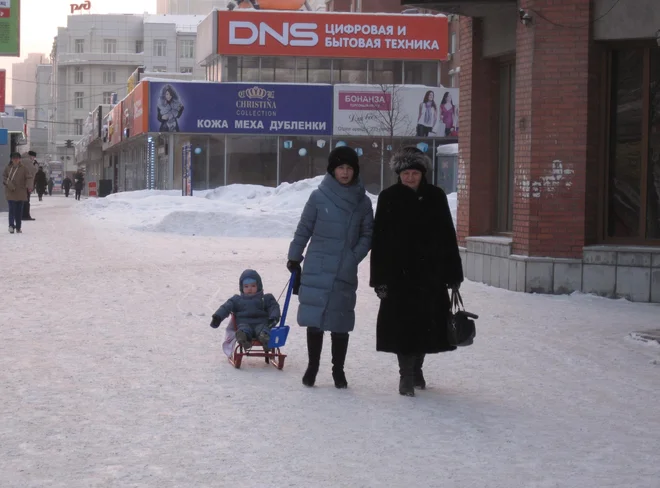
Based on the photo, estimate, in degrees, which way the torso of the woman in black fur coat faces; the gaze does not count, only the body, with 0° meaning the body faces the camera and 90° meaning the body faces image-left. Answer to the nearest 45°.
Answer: approximately 0°

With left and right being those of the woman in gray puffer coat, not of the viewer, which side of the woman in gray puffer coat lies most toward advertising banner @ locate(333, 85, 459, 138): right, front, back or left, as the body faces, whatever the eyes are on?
back

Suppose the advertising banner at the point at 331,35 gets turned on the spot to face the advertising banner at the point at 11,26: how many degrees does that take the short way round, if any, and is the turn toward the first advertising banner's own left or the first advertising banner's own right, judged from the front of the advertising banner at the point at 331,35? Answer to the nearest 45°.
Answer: approximately 45° to the first advertising banner's own right

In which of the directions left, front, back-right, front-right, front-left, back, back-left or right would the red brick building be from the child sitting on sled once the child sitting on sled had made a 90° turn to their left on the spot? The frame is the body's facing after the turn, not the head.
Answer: front-left

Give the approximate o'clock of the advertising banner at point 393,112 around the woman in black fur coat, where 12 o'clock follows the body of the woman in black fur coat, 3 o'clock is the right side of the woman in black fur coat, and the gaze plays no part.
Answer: The advertising banner is roughly at 6 o'clock from the woman in black fur coat.
